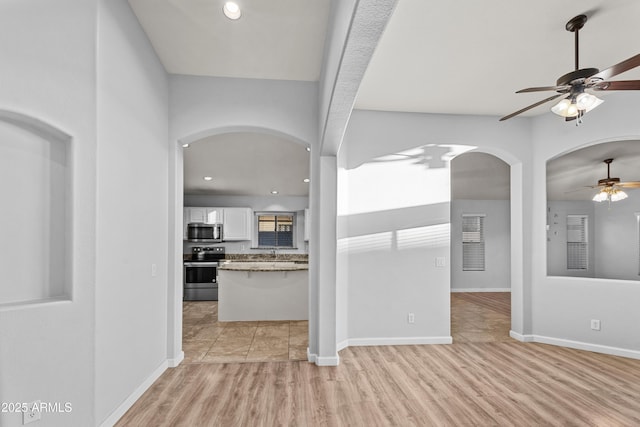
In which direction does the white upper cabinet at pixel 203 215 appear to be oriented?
toward the camera

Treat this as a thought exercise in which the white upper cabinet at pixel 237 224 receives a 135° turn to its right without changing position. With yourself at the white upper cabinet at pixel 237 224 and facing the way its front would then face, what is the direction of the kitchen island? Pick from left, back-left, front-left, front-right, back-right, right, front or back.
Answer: back-left

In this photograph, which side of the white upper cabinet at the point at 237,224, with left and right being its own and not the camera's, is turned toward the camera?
front

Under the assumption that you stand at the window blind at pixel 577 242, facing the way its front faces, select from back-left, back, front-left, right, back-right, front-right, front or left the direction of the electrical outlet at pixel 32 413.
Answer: front

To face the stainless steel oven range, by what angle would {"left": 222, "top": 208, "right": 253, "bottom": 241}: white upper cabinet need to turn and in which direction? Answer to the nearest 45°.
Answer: approximately 45° to its right

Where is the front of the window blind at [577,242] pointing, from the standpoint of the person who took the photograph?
facing the viewer

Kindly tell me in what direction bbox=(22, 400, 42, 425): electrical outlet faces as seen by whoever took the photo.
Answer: facing the viewer and to the right of the viewer

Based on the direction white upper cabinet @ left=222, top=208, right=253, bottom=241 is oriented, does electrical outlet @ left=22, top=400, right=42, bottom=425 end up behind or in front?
in front
